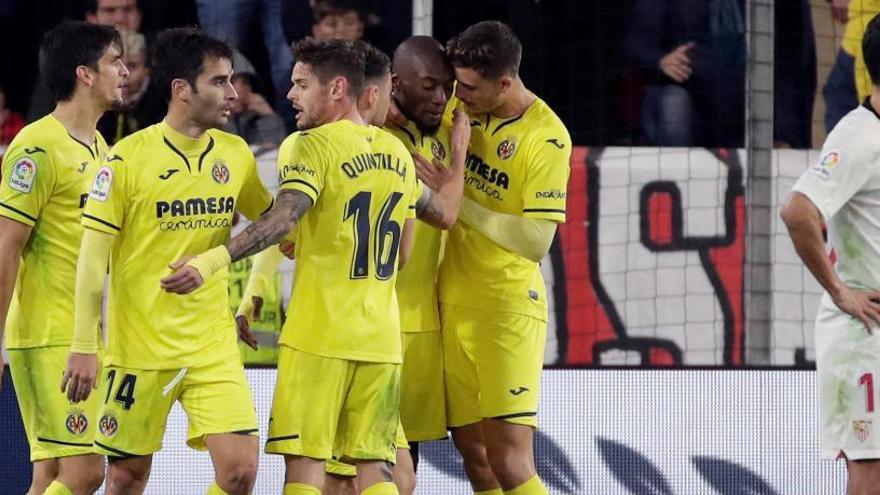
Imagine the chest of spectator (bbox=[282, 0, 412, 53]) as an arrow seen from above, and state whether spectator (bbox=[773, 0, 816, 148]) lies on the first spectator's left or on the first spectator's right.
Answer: on the first spectator's left

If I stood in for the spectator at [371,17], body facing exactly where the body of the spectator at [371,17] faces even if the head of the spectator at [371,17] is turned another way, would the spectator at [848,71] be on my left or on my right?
on my left

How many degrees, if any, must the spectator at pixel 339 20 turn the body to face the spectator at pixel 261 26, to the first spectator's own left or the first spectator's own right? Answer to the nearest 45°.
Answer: approximately 90° to the first spectator's own right

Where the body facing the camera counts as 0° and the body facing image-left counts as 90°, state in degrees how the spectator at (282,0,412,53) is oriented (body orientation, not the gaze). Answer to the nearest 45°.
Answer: approximately 0°

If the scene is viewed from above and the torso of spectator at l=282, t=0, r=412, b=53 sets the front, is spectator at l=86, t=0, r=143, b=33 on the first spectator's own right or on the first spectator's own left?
on the first spectator's own right
